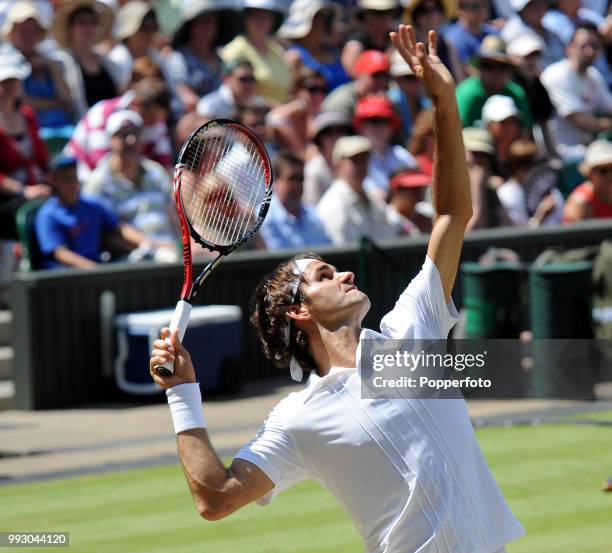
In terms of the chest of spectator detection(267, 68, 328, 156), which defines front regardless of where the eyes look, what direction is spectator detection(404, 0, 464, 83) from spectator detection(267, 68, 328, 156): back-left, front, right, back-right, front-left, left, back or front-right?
left

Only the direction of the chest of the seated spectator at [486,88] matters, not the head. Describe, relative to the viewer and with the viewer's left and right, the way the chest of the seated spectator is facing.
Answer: facing the viewer

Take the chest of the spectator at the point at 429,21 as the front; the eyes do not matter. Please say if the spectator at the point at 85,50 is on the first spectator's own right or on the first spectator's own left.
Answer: on the first spectator's own right

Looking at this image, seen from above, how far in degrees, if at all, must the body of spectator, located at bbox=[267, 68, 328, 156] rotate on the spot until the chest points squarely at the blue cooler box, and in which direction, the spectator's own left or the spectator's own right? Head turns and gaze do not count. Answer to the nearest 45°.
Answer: approximately 45° to the spectator's own right

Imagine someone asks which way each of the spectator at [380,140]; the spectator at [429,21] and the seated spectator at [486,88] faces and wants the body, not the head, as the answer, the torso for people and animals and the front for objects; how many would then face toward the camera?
3

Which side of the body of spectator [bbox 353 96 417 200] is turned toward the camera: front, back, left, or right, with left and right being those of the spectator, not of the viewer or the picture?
front

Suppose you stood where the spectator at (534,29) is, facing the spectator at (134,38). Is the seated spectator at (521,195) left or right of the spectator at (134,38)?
left

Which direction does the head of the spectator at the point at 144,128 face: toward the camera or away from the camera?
toward the camera

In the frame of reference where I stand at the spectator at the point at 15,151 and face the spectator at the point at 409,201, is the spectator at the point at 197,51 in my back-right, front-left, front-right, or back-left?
front-left

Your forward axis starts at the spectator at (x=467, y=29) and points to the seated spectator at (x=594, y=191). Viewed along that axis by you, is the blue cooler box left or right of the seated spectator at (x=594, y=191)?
right

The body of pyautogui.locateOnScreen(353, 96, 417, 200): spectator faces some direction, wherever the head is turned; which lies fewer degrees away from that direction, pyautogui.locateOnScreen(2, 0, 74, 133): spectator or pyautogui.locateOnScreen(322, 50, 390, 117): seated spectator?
the spectator

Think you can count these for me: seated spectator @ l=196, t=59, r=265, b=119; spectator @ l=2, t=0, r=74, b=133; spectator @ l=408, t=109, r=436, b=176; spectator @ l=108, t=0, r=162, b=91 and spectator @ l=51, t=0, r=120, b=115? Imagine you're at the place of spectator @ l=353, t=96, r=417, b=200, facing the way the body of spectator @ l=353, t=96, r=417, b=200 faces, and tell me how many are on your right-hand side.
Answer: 4

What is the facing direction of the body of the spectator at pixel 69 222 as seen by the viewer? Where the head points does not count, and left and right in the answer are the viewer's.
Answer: facing the viewer and to the right of the viewer

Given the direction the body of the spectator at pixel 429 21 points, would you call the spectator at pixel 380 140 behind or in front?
in front
